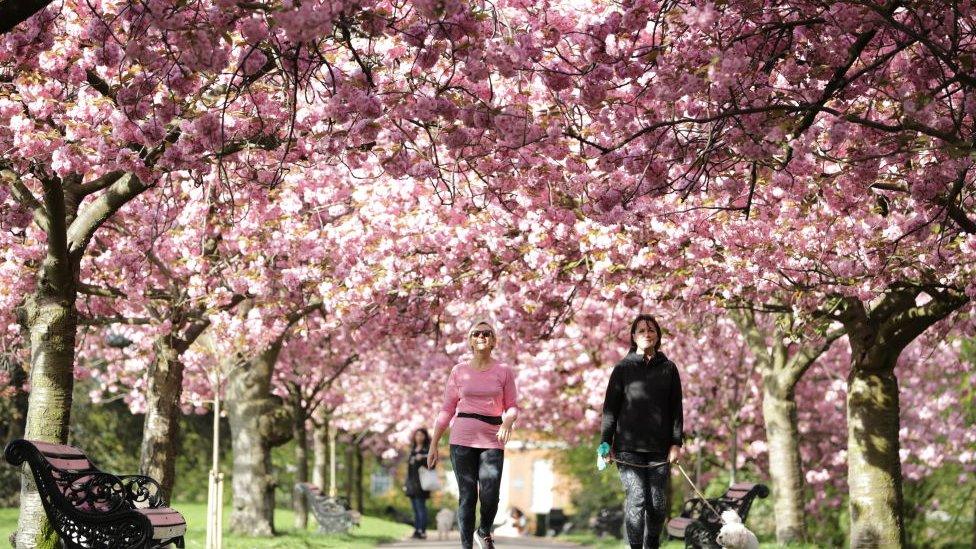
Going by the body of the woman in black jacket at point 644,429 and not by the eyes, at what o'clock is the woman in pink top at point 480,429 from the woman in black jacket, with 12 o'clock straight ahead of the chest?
The woman in pink top is roughly at 3 o'clock from the woman in black jacket.

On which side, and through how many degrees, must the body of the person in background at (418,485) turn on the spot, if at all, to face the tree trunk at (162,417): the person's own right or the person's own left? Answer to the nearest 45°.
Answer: approximately 45° to the person's own right

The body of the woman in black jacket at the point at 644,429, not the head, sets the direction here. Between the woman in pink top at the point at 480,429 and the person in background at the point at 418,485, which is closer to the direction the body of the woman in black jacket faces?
the woman in pink top

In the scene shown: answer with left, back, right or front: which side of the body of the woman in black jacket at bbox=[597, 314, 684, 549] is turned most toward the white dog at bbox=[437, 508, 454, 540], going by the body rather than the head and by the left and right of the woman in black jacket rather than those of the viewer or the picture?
back

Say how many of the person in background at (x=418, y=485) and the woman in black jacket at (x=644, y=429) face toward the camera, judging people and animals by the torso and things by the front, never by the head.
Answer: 2

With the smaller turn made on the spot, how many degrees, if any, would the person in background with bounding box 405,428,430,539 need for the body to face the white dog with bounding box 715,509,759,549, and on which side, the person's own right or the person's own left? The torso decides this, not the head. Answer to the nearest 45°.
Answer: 0° — they already face it

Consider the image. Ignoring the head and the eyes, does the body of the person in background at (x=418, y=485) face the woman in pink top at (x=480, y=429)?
yes

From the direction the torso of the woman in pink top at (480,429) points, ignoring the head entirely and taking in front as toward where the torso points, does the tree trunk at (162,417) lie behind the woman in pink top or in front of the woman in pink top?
behind

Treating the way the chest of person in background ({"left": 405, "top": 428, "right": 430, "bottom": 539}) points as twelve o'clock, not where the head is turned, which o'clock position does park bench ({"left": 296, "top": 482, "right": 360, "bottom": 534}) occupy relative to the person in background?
The park bench is roughly at 3 o'clock from the person in background.

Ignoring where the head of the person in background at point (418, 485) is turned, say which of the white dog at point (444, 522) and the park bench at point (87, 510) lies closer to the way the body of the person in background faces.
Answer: the park bench
